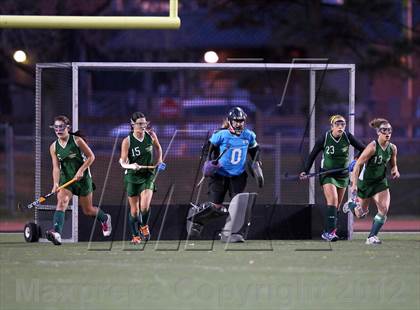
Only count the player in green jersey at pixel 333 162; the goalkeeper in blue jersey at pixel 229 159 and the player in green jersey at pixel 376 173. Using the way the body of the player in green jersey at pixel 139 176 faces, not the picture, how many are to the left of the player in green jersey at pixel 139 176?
3

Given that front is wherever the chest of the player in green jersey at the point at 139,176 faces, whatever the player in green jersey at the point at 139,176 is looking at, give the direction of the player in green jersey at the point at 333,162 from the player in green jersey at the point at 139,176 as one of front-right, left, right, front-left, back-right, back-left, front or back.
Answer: left

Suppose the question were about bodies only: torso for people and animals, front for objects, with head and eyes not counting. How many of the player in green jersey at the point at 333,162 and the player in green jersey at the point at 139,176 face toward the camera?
2

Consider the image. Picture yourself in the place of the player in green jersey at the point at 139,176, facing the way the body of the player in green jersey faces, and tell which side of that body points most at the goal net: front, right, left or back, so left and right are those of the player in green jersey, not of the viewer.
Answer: back

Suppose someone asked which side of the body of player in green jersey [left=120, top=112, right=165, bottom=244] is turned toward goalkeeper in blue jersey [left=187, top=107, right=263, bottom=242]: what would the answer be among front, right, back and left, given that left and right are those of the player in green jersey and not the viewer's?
left

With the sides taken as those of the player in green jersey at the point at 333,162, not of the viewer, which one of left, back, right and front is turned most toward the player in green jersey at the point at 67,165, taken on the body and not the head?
right

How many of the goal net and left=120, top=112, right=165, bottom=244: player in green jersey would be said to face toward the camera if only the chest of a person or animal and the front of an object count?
2

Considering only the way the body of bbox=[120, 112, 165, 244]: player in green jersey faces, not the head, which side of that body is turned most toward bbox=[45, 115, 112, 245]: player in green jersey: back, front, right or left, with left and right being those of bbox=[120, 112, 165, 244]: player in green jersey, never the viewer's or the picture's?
right

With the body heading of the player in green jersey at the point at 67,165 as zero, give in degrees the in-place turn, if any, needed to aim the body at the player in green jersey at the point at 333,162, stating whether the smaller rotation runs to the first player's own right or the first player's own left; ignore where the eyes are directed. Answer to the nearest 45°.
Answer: approximately 135° to the first player's own left

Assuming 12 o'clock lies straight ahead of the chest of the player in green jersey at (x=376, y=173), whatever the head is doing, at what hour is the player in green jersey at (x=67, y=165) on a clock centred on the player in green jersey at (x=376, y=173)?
the player in green jersey at (x=67, y=165) is roughly at 4 o'clock from the player in green jersey at (x=376, y=173).

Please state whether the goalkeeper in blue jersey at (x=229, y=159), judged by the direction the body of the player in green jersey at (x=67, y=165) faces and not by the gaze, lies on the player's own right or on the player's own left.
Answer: on the player's own left
